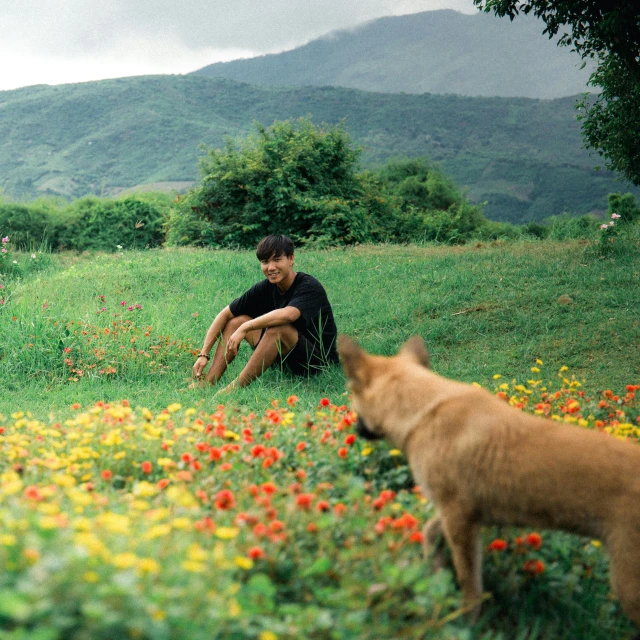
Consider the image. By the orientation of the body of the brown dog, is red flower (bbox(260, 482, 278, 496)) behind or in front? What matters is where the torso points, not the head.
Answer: in front

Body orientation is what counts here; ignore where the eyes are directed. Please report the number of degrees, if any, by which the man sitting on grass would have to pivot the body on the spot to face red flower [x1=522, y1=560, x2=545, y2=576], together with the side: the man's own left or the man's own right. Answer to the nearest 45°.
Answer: approximately 45° to the man's own left

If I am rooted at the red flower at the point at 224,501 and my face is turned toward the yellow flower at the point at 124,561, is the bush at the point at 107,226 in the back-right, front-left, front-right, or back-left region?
back-right

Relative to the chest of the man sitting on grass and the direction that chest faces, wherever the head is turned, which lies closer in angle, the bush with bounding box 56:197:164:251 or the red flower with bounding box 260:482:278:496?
the red flower

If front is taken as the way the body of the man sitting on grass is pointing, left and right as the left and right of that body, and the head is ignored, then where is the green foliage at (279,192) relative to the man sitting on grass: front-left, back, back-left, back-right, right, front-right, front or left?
back-right

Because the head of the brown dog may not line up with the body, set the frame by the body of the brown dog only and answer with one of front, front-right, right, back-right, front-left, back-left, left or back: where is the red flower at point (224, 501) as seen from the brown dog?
front-left

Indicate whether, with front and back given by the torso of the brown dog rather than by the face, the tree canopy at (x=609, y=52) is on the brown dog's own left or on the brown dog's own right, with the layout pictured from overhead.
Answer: on the brown dog's own right

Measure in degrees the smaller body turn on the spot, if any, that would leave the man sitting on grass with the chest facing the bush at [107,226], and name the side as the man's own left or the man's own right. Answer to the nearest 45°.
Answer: approximately 135° to the man's own right

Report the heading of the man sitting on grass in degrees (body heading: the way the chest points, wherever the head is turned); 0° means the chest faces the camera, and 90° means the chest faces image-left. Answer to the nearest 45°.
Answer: approximately 45°

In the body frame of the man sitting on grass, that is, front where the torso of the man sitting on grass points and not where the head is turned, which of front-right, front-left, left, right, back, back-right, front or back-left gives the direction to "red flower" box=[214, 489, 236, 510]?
front-left

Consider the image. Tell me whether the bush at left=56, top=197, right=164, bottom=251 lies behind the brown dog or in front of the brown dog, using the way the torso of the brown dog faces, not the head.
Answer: in front

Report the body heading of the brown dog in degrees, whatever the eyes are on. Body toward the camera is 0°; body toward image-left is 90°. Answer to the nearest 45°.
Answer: approximately 135°
